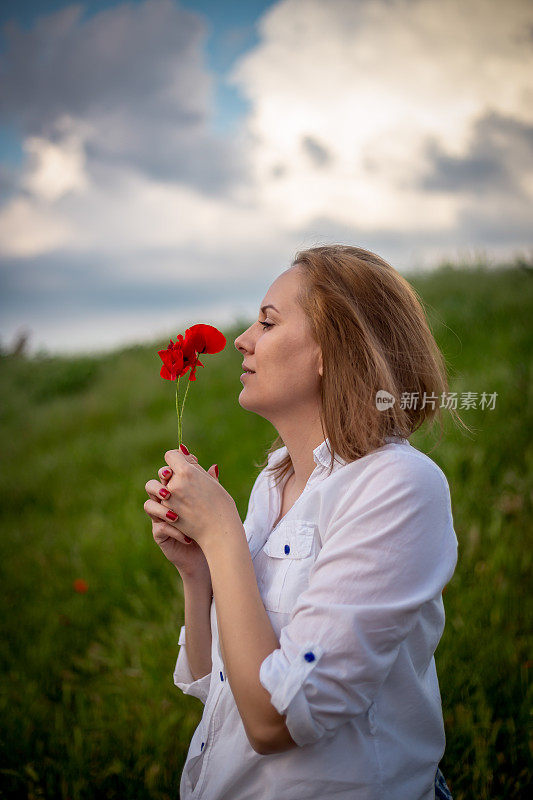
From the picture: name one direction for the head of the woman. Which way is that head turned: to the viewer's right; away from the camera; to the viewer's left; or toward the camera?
to the viewer's left

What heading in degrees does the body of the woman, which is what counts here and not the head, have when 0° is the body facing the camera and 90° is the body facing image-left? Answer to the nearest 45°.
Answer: approximately 90°
